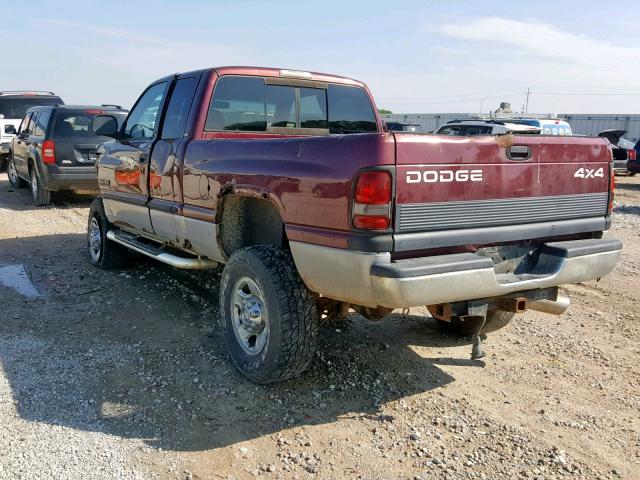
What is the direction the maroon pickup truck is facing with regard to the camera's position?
facing away from the viewer and to the left of the viewer

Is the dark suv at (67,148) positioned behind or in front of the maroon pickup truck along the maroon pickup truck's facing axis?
in front

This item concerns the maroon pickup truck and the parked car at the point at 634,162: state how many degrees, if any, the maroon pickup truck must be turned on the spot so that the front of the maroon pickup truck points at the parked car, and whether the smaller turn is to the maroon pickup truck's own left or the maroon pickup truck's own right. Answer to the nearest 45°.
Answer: approximately 90° to the maroon pickup truck's own right

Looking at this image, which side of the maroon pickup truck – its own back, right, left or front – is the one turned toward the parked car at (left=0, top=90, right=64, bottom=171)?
front

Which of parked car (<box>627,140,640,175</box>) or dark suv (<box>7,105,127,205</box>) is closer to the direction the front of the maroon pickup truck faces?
the dark suv
